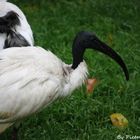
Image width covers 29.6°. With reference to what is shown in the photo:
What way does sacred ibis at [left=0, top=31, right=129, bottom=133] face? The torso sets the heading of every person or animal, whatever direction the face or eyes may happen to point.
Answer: to the viewer's right

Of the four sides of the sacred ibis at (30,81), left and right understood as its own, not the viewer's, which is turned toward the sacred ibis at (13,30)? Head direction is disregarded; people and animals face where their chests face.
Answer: left
